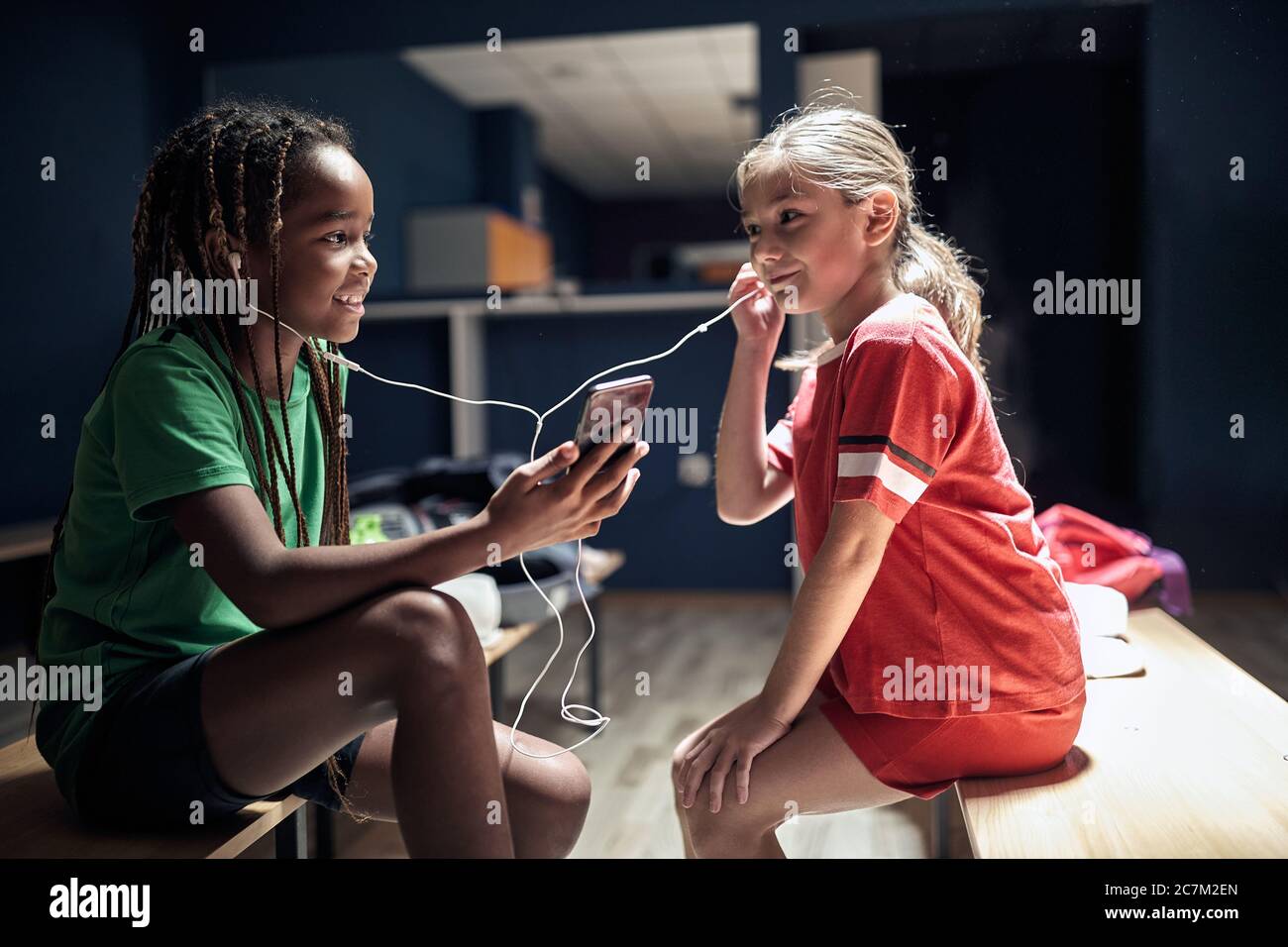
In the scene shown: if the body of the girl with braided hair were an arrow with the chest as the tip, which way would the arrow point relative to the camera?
to the viewer's right

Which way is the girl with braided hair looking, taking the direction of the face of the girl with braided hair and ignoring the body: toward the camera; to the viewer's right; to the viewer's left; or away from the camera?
to the viewer's right
